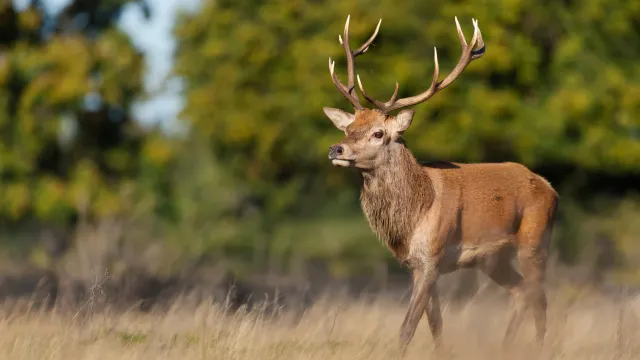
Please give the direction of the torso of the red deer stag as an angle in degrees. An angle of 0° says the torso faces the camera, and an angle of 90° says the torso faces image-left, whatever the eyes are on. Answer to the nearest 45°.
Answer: approximately 45°

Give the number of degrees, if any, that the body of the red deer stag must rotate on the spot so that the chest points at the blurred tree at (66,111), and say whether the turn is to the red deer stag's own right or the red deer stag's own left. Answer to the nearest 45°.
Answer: approximately 90° to the red deer stag's own right
